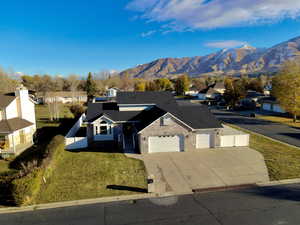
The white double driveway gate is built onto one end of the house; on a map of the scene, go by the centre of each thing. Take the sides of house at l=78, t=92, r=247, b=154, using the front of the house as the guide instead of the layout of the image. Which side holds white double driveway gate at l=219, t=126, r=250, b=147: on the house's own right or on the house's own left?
on the house's own left

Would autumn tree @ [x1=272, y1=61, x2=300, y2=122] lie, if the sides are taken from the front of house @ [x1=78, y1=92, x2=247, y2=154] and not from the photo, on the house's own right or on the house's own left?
on the house's own left

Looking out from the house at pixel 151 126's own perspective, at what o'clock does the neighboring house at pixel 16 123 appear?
The neighboring house is roughly at 3 o'clock from the house.

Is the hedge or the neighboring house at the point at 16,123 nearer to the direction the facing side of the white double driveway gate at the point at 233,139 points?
the hedge

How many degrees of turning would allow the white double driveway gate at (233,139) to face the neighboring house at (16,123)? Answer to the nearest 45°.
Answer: approximately 90° to its right

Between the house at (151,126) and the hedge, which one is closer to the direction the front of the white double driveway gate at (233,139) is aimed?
the hedge

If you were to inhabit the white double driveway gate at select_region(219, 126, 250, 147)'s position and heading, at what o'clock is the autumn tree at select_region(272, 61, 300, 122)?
The autumn tree is roughly at 7 o'clock from the white double driveway gate.

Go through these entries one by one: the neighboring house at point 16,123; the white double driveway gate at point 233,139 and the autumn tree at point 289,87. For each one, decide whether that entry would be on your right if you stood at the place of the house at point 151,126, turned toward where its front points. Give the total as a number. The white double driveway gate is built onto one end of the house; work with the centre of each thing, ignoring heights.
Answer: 1

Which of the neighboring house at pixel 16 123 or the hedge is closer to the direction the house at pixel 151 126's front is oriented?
the hedge

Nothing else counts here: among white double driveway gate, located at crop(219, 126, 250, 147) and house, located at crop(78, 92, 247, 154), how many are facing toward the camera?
2

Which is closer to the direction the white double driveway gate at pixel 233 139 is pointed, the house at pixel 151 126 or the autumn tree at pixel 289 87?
the house
